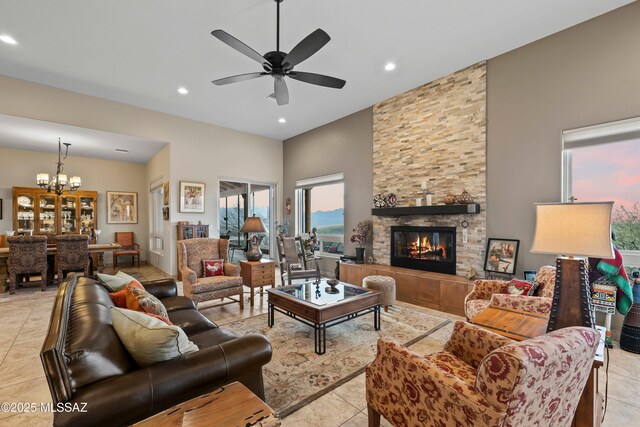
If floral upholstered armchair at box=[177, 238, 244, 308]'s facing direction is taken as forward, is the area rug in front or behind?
in front

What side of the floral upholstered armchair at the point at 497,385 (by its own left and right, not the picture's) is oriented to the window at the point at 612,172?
right

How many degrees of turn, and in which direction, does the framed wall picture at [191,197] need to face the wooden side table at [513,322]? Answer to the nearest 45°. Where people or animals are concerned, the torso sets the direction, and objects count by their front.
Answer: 0° — it already faces it

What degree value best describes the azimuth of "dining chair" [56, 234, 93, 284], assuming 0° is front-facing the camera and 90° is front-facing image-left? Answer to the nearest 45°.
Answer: approximately 180°

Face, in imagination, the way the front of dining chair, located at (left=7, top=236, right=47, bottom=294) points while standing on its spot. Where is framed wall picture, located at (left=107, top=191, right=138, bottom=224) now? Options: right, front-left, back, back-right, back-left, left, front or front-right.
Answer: front-right

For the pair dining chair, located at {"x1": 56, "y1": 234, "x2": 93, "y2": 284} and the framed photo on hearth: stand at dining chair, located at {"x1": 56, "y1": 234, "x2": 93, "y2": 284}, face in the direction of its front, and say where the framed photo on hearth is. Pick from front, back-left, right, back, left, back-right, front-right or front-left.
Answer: back-right

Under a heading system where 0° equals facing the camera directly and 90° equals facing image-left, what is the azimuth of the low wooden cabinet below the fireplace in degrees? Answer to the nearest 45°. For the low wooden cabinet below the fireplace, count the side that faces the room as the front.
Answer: approximately 45°

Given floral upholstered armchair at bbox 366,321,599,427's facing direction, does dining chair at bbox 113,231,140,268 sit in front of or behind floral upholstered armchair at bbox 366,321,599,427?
in front

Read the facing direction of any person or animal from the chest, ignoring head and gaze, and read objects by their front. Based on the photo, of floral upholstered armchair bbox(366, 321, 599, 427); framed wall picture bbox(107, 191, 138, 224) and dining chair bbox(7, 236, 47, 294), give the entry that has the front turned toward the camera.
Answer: the framed wall picture

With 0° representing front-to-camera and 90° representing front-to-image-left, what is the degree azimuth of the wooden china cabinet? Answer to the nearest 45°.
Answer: approximately 0°

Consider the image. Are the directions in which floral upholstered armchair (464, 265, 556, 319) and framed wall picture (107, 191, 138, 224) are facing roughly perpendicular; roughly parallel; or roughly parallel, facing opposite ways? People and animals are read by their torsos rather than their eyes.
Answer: roughly perpendicular

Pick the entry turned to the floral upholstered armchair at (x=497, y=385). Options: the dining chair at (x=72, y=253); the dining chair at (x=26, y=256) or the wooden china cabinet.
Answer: the wooden china cabinet

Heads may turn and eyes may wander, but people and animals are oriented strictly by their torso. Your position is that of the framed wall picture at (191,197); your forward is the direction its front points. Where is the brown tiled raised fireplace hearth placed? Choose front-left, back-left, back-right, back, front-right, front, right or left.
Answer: front-left

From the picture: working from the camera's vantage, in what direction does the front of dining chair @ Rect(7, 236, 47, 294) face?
facing away from the viewer

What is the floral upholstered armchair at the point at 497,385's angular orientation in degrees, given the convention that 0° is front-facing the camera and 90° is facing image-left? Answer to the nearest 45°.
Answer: approximately 135°

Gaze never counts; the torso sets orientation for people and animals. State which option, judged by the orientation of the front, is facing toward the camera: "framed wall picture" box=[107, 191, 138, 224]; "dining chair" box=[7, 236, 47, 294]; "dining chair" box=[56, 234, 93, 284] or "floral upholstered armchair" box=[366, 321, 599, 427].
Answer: the framed wall picture

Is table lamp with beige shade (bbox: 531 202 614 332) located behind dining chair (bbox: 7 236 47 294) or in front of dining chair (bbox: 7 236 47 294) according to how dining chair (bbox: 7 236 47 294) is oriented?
behind
